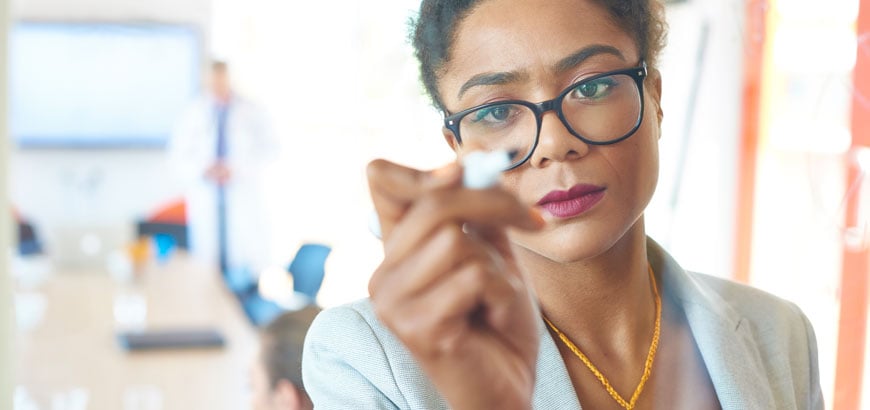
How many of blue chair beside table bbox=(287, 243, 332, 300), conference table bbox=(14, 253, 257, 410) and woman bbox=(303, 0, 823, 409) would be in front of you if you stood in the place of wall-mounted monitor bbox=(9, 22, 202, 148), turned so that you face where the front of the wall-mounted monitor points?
3

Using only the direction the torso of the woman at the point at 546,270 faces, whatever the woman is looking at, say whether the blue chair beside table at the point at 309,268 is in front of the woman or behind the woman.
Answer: behind

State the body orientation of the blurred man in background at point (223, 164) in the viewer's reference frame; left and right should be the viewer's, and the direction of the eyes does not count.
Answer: facing the viewer

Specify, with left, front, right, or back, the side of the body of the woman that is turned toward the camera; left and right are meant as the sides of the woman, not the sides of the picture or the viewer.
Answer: front

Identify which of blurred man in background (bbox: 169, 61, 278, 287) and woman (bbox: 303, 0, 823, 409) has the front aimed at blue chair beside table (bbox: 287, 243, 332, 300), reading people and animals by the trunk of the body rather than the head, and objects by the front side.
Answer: the blurred man in background

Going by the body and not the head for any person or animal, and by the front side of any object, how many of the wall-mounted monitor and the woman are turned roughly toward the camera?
2

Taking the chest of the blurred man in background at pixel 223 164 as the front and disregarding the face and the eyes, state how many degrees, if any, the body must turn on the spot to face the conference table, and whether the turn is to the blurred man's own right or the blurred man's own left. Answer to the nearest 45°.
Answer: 0° — they already face it

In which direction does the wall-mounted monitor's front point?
toward the camera

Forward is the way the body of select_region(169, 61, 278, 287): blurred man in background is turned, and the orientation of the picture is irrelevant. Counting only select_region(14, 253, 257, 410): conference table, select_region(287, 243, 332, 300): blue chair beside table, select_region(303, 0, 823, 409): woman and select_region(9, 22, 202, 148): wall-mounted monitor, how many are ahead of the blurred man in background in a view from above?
3

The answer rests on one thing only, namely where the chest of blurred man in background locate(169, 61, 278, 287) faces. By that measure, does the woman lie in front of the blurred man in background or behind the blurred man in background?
in front

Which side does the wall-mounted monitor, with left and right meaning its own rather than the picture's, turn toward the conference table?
front

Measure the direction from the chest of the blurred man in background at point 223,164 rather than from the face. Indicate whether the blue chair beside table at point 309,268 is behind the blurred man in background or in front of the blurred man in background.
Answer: in front

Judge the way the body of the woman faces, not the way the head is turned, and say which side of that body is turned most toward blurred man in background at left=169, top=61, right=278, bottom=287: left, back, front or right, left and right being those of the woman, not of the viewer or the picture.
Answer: back
